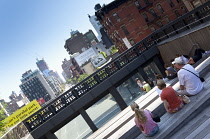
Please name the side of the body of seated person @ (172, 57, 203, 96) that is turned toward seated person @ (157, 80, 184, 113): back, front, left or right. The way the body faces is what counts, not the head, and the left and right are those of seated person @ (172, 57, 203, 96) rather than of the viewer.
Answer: left

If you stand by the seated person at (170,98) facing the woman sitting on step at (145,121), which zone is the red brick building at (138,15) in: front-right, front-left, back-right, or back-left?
back-right

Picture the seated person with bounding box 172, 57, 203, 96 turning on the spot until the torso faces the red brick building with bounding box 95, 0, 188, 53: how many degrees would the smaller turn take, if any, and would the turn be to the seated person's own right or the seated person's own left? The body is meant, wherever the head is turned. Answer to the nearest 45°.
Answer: approximately 45° to the seated person's own right

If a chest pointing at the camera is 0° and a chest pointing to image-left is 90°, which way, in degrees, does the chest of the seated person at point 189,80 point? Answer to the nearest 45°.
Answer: approximately 135°

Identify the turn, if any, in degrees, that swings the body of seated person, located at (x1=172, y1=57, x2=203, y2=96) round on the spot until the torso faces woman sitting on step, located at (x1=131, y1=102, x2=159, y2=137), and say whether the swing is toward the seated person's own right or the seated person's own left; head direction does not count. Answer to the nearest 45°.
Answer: approximately 90° to the seated person's own left

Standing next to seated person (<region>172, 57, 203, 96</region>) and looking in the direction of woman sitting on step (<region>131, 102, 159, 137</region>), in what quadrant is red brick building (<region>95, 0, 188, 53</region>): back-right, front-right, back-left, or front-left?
back-right
